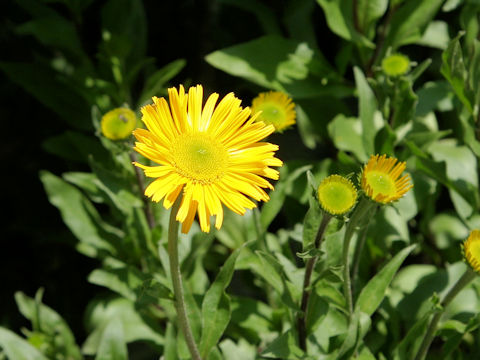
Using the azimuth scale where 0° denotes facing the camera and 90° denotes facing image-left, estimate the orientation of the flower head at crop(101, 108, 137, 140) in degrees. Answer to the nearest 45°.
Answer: approximately 0°

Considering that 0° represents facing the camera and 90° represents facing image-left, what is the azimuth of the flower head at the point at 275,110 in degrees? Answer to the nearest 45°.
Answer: approximately 0°

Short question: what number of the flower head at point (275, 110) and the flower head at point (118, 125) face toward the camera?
2

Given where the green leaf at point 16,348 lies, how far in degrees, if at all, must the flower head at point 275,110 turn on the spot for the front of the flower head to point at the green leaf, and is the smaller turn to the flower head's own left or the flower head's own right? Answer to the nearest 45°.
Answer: approximately 90° to the flower head's own right

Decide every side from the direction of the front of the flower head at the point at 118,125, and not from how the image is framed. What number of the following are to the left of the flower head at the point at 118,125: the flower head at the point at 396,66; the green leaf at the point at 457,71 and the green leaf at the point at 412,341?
3

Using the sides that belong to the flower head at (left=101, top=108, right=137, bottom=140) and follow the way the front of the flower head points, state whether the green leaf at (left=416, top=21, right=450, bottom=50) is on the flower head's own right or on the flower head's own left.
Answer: on the flower head's own left
